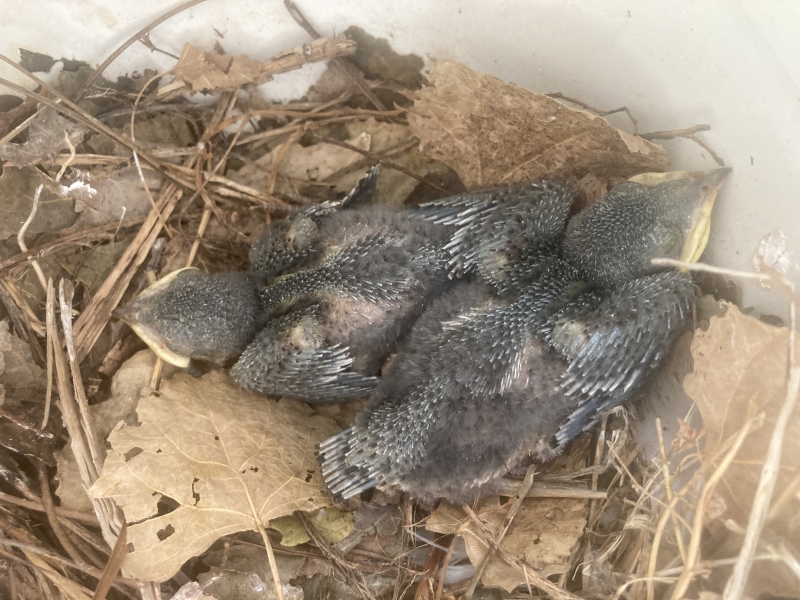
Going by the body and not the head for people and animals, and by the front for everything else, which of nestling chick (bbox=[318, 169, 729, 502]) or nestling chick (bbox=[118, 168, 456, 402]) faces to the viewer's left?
nestling chick (bbox=[118, 168, 456, 402])

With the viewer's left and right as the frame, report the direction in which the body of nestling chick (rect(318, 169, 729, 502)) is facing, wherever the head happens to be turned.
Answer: facing away from the viewer and to the right of the viewer

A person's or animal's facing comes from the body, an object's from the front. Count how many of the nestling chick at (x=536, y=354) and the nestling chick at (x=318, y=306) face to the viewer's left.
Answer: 1

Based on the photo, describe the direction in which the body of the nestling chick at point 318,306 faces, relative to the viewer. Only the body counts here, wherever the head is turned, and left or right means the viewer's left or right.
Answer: facing to the left of the viewer
